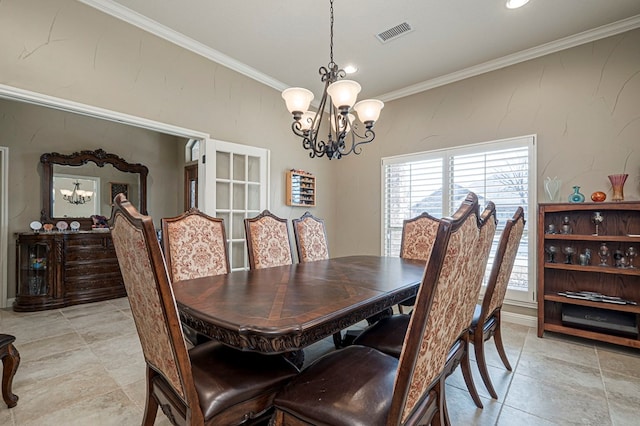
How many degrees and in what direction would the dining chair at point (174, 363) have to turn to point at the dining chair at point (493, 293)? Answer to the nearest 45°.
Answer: approximately 45° to its right

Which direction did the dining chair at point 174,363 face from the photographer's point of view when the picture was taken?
facing away from the viewer and to the right of the viewer

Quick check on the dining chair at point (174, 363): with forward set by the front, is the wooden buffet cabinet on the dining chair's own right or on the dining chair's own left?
on the dining chair's own left

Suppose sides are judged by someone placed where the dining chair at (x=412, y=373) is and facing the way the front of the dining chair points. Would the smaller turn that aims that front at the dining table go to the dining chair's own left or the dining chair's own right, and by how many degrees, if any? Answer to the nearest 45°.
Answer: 0° — it already faces it

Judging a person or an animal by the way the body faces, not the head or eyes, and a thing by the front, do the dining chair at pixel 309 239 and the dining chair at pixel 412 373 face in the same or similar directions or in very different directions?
very different directions

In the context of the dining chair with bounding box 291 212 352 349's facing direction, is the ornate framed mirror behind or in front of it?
behind

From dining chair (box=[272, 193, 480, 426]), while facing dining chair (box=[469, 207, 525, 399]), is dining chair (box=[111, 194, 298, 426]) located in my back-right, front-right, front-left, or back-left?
back-left

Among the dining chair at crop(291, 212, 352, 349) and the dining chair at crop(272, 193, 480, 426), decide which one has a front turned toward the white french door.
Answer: the dining chair at crop(272, 193, 480, 426)

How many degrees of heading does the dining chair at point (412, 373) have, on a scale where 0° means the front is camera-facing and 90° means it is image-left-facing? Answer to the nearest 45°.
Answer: approximately 135°

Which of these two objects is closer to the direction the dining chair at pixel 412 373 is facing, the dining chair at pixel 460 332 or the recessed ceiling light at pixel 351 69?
the recessed ceiling light
